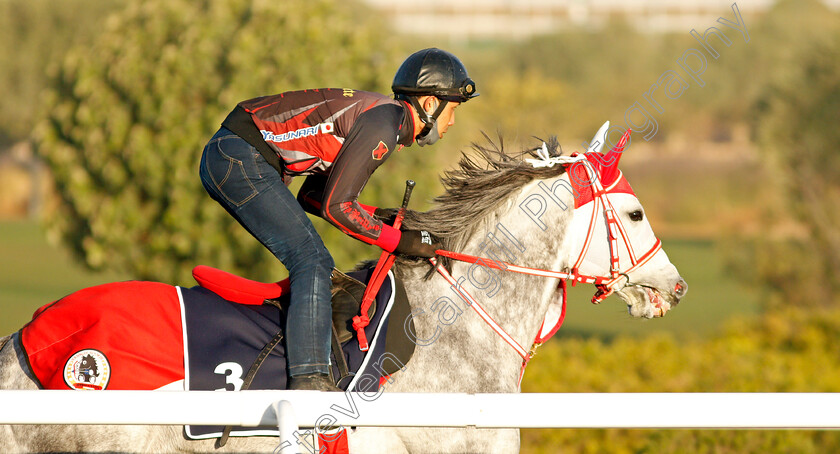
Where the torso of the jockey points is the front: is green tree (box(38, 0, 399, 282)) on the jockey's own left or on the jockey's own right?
on the jockey's own left

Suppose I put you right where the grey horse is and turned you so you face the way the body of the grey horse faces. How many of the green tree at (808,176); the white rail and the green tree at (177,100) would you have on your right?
1

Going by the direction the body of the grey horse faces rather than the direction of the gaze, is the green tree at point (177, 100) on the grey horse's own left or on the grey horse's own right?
on the grey horse's own left

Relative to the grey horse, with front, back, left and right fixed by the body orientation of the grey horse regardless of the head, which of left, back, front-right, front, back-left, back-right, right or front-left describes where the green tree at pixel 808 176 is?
front-left

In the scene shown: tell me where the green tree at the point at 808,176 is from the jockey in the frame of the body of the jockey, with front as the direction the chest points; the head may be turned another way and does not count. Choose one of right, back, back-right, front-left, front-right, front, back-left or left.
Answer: front-left

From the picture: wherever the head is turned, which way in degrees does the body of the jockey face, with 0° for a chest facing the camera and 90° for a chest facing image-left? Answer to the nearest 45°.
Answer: approximately 270°

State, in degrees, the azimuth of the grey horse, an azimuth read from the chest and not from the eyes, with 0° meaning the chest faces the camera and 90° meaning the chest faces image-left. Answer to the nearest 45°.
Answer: approximately 270°
